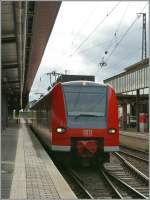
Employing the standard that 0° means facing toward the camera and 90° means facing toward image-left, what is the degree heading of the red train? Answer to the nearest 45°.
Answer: approximately 0°

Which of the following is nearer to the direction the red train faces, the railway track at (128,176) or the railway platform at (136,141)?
the railway track

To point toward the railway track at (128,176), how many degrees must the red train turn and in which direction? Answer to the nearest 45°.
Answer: approximately 45° to its left
